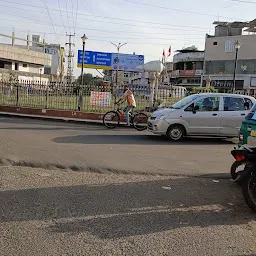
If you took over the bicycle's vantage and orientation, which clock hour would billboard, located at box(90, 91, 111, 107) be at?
The billboard is roughly at 2 o'clock from the bicycle.

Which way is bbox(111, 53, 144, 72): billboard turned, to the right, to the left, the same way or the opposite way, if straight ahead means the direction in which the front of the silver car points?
to the left

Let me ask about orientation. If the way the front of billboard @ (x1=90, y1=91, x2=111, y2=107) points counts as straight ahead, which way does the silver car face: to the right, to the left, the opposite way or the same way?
to the right

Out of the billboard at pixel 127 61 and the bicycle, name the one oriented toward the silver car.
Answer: the billboard

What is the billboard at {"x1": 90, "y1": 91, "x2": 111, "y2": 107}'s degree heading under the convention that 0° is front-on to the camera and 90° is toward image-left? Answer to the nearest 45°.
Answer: approximately 0°

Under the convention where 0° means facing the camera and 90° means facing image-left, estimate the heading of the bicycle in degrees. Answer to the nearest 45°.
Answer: approximately 90°

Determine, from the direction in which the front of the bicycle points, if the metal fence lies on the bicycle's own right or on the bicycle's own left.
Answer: on the bicycle's own right

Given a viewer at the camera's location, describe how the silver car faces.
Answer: facing to the left of the viewer

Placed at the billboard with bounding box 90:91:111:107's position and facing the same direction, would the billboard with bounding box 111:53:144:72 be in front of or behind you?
behind

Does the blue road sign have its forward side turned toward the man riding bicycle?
yes

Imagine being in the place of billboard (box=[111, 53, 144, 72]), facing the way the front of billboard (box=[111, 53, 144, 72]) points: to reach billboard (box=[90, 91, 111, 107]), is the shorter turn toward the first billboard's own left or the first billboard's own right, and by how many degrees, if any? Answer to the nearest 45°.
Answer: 0° — it already faces it

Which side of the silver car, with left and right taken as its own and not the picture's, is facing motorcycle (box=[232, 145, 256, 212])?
left
